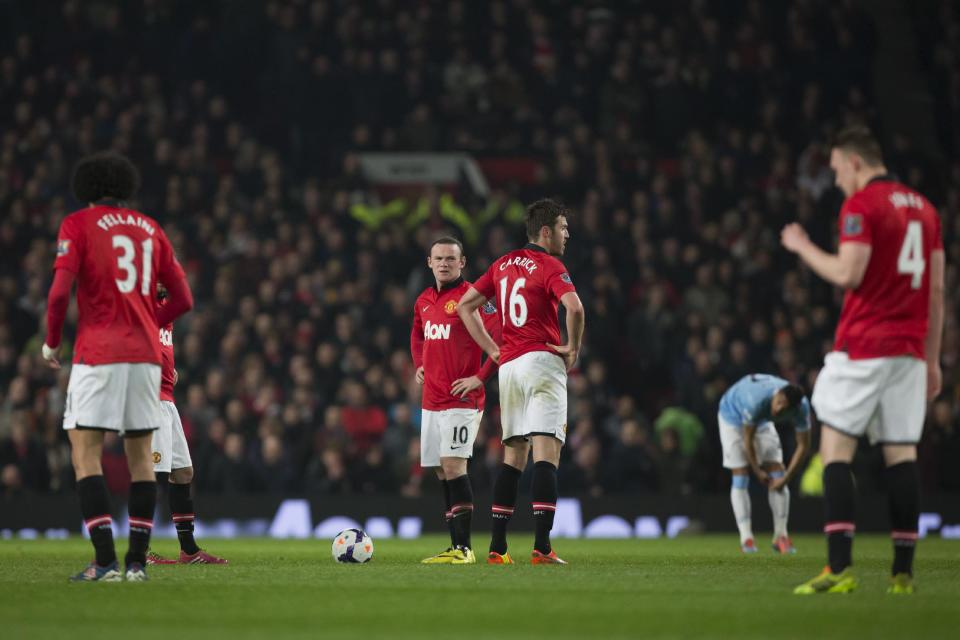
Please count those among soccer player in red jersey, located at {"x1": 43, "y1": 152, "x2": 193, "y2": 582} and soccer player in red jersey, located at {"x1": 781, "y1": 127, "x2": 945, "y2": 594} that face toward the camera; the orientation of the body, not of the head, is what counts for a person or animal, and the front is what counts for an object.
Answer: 0

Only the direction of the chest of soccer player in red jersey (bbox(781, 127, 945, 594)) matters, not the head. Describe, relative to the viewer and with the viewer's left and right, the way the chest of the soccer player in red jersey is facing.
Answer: facing away from the viewer and to the left of the viewer

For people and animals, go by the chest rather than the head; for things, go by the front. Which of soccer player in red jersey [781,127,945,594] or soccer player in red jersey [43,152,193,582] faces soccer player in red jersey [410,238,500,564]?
soccer player in red jersey [781,127,945,594]

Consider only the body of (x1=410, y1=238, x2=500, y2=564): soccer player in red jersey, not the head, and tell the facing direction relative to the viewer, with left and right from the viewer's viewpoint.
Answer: facing the viewer and to the left of the viewer

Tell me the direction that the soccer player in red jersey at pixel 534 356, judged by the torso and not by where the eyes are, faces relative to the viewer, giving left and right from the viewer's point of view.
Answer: facing away from the viewer and to the right of the viewer

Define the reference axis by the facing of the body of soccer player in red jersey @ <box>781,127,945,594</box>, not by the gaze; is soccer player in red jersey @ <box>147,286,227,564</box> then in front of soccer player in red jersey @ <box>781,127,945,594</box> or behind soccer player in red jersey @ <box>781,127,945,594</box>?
in front

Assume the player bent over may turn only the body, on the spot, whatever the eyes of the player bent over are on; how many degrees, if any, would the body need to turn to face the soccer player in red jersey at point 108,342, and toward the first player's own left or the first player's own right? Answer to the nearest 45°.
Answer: approximately 90° to the first player's own right

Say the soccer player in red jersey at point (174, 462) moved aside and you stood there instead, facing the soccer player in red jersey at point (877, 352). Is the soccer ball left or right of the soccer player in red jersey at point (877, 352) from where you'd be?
left

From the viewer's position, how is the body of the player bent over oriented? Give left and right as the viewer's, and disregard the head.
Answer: facing the viewer and to the right of the viewer

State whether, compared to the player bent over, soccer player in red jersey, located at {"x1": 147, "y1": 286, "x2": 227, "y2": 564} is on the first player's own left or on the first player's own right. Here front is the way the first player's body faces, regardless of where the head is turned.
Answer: on the first player's own right

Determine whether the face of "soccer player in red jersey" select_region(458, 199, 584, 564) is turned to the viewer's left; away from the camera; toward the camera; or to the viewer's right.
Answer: to the viewer's right

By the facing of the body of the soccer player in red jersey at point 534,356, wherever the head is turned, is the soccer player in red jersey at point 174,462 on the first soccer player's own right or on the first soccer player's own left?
on the first soccer player's own left

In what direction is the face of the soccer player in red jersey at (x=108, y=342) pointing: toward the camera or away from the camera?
away from the camera

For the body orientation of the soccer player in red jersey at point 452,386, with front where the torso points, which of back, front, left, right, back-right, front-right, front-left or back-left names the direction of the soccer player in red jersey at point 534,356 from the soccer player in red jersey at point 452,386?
left

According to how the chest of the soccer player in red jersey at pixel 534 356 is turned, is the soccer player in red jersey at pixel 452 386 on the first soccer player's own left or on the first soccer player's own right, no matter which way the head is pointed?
on the first soccer player's own left

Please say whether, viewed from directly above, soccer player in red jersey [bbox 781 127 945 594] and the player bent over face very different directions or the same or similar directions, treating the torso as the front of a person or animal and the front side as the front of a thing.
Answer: very different directions
